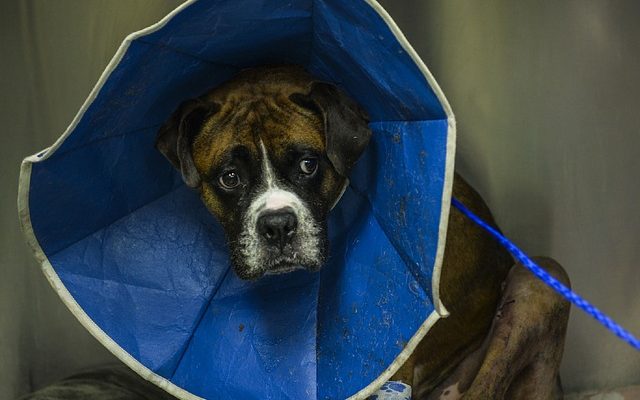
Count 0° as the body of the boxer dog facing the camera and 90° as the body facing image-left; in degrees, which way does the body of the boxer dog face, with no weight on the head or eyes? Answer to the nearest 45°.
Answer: approximately 45°
